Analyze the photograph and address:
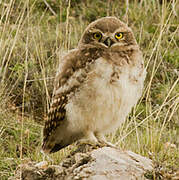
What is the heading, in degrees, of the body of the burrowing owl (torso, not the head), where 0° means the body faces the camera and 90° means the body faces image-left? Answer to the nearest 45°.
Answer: approximately 315°
